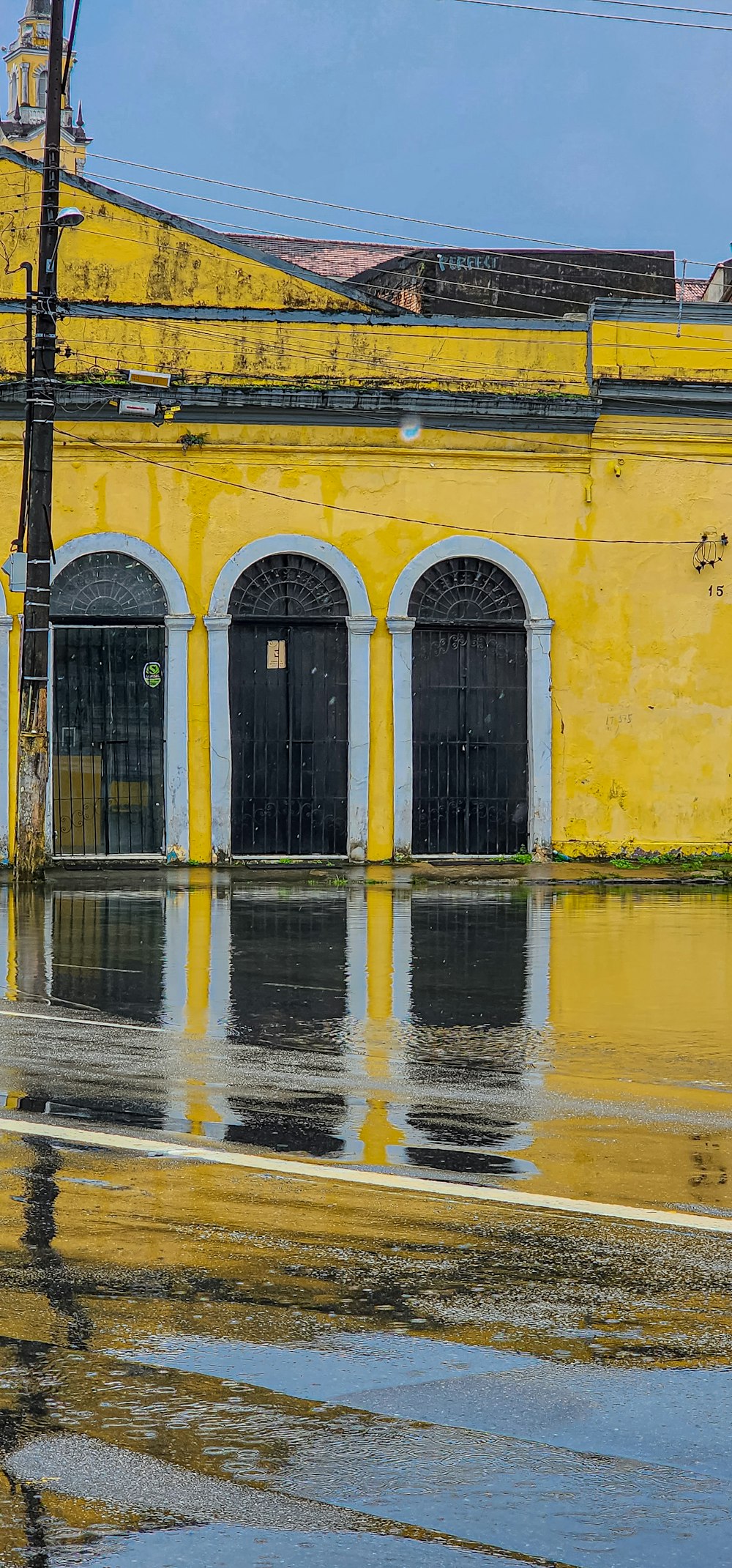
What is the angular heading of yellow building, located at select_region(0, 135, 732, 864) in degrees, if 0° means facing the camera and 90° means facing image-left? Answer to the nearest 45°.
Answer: approximately 0°

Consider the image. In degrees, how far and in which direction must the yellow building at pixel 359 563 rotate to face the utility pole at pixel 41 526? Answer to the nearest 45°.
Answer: approximately 45° to its right
